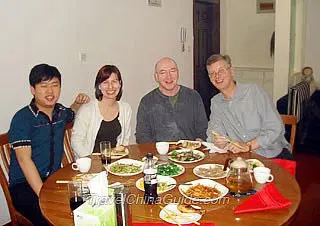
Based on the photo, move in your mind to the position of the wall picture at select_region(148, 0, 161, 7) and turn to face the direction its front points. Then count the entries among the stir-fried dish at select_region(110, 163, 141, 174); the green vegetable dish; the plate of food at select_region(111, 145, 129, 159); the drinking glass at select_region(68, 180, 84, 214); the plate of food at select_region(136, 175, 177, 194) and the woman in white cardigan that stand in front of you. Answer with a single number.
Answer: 6

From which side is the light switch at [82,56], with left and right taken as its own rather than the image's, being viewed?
front

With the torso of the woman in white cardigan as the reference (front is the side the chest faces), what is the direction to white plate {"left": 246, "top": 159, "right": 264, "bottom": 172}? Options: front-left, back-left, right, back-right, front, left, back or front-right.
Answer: front

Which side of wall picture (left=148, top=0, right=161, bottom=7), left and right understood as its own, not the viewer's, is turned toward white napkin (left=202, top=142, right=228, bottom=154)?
front

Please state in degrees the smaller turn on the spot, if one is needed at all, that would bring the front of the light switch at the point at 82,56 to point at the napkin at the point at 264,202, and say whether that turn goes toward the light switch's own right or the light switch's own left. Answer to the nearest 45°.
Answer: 0° — it already faces it

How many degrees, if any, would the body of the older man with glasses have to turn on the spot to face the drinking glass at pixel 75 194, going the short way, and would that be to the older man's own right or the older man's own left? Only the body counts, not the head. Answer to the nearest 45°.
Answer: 0° — they already face it

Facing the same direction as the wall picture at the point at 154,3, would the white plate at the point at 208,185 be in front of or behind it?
in front

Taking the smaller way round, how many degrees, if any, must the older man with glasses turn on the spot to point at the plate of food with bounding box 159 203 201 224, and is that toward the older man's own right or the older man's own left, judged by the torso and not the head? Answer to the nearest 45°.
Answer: approximately 45° to the older man's own left

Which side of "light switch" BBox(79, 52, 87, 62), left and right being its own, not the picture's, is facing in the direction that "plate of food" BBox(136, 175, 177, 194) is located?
front

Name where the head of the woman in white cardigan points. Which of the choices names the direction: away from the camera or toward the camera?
toward the camera

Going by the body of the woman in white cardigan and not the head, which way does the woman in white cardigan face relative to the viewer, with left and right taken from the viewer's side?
facing the viewer and to the right of the viewer

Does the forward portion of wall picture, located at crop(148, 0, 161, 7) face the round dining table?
yes

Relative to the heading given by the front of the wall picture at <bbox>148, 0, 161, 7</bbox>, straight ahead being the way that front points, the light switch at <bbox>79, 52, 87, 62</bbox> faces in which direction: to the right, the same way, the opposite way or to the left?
the same way

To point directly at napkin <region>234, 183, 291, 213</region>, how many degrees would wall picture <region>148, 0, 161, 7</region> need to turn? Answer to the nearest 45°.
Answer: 0° — it already faces it

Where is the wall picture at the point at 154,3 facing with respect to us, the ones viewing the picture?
facing the viewer

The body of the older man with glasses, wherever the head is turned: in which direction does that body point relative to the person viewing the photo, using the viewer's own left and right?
facing the viewer and to the left of the viewer
